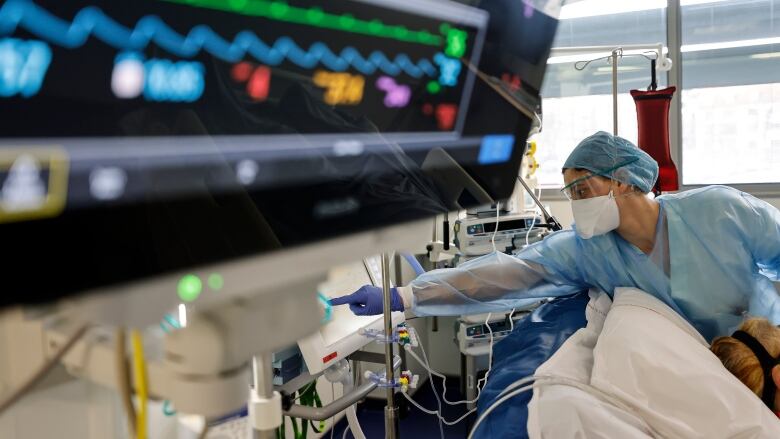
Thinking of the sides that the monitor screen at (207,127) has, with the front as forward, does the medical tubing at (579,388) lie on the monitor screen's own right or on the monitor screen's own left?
on the monitor screen's own left

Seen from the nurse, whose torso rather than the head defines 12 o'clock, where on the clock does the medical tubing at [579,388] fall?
The medical tubing is roughly at 11 o'clock from the nurse.

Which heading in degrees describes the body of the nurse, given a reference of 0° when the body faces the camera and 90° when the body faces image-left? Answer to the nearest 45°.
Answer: approximately 45°

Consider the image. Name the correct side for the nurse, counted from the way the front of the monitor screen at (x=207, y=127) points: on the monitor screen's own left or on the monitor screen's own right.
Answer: on the monitor screen's own left

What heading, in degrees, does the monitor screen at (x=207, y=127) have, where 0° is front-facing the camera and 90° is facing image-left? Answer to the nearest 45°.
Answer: approximately 315°

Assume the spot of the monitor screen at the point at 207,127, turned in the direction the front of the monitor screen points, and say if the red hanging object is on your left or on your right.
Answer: on your left

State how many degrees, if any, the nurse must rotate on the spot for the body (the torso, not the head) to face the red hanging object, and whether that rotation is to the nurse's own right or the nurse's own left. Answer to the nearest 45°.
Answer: approximately 135° to the nurse's own right

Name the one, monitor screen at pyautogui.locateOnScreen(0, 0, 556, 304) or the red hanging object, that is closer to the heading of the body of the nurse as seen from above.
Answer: the monitor screen

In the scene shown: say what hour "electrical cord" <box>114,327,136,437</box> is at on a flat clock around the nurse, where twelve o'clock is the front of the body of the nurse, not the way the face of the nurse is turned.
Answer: The electrical cord is roughly at 11 o'clock from the nurse.
